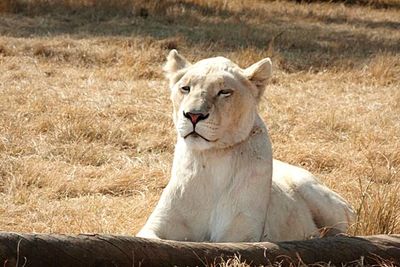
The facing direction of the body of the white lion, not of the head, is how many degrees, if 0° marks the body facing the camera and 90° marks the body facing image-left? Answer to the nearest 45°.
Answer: approximately 45°
